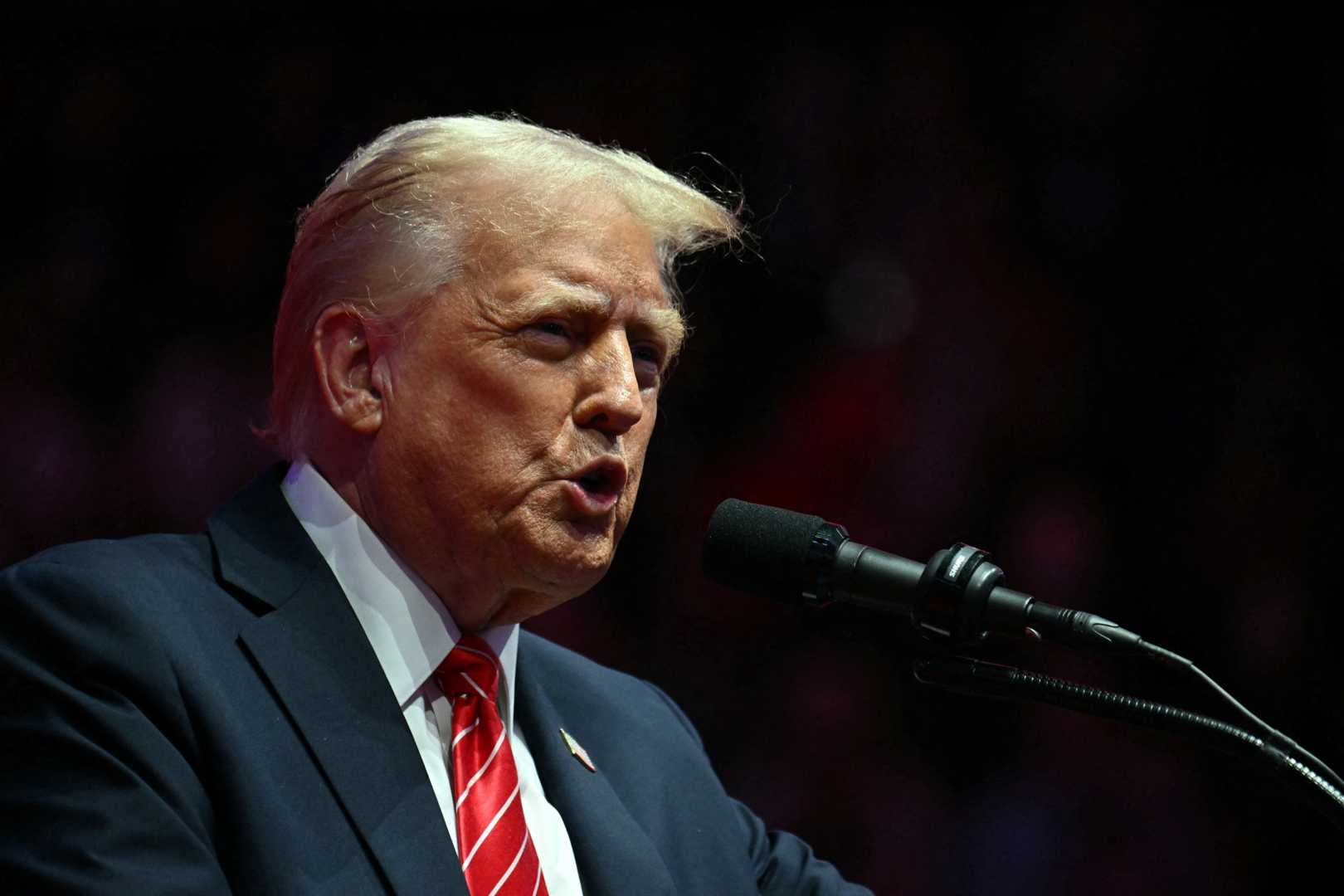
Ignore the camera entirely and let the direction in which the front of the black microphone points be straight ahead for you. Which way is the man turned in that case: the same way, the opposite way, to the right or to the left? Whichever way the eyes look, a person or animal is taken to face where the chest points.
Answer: the opposite way

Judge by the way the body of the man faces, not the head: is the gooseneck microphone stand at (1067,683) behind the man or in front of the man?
in front

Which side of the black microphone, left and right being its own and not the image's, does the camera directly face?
left

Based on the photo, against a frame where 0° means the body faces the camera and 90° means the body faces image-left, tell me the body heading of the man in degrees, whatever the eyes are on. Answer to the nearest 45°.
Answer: approximately 315°

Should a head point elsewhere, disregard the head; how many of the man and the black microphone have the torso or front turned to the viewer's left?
1

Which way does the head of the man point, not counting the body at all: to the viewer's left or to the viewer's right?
to the viewer's right
